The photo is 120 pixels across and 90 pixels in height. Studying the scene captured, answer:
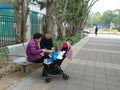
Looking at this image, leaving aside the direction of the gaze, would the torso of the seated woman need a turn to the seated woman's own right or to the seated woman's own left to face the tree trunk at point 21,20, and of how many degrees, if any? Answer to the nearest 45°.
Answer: approximately 90° to the seated woman's own left

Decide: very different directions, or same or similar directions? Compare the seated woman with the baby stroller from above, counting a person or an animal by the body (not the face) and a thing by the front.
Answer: very different directions

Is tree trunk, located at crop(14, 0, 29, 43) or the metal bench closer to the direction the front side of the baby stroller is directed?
the metal bench

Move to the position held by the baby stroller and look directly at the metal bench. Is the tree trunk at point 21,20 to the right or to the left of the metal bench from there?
right

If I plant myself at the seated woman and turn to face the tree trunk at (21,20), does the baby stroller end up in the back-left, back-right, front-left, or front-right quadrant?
back-right

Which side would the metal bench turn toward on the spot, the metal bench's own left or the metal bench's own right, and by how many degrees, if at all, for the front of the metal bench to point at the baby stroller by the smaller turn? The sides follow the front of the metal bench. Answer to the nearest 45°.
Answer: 0° — it already faces it

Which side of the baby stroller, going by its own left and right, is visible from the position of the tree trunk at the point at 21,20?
right

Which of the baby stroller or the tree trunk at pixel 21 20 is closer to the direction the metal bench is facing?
the baby stroller

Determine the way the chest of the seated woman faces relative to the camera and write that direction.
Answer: to the viewer's right

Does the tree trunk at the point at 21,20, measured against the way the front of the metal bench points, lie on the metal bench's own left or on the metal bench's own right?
on the metal bench's own left

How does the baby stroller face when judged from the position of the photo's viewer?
facing to the left of the viewer
